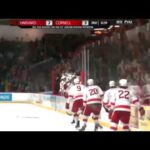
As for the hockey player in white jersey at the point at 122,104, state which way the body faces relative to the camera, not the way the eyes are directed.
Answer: away from the camera

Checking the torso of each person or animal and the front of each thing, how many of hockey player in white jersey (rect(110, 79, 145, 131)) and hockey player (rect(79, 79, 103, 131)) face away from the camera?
2

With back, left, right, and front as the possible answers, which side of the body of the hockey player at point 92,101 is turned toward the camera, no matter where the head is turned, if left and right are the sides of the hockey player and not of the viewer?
back

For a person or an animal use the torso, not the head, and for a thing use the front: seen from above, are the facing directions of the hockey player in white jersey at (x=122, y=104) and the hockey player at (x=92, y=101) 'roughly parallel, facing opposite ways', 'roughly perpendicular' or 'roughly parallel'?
roughly parallel
